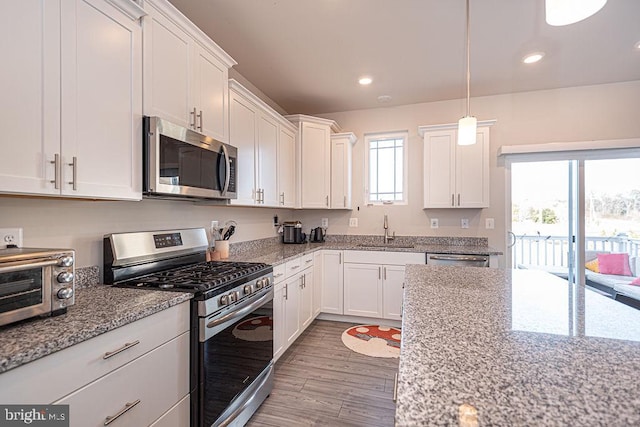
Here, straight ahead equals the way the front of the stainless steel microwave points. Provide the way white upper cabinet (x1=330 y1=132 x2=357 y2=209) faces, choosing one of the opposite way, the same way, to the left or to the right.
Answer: to the right

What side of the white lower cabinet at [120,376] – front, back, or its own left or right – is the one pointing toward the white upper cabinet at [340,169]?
left

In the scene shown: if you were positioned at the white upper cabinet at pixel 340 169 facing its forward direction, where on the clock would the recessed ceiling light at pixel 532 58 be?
The recessed ceiling light is roughly at 10 o'clock from the white upper cabinet.

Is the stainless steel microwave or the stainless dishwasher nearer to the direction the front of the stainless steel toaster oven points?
the stainless dishwasher

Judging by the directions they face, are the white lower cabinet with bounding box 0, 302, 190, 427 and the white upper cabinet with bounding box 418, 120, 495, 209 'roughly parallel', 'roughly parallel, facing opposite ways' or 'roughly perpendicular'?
roughly perpendicular

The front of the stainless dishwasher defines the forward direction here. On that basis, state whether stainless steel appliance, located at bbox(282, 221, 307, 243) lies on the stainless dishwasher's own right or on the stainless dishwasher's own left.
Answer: on the stainless dishwasher's own right

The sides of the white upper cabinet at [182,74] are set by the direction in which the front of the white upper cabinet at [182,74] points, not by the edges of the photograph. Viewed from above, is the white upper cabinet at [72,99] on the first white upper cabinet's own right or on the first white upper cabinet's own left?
on the first white upper cabinet's own right
